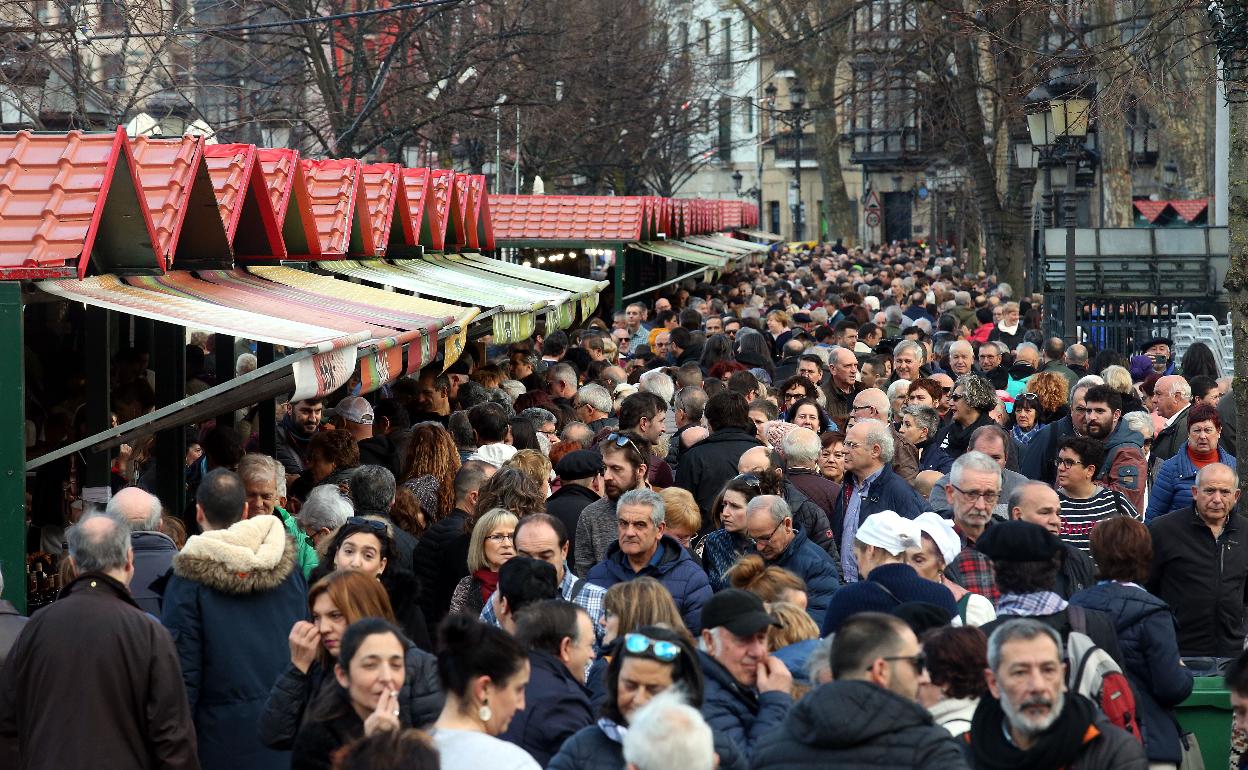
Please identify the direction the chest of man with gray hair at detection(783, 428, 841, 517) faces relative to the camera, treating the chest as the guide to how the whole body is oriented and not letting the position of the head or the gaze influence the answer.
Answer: away from the camera

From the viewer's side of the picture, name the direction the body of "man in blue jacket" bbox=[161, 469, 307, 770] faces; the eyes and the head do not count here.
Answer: away from the camera

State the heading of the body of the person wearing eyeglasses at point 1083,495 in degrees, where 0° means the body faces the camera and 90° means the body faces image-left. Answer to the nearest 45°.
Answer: approximately 45°

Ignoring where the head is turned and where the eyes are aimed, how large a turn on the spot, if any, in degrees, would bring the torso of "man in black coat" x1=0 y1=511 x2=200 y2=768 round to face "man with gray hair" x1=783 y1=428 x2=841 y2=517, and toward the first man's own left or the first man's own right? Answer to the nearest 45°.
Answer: approximately 45° to the first man's own right

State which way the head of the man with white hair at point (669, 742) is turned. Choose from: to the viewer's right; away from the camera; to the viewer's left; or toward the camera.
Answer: away from the camera

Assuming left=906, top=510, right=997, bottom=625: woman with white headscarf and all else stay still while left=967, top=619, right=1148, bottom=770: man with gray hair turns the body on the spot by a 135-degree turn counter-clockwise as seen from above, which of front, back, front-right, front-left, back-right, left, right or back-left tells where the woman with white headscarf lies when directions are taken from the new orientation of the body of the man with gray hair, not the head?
front-left

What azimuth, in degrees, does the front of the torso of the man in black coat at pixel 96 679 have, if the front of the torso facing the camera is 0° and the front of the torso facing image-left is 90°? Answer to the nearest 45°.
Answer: approximately 180°

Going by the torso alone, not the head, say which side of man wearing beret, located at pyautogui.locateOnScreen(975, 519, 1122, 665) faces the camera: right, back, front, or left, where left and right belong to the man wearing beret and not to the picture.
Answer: back

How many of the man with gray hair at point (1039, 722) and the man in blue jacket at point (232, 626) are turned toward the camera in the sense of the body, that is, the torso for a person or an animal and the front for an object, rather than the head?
1

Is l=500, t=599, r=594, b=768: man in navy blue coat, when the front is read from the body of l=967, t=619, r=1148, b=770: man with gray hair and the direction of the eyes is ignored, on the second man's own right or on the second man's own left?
on the second man's own right

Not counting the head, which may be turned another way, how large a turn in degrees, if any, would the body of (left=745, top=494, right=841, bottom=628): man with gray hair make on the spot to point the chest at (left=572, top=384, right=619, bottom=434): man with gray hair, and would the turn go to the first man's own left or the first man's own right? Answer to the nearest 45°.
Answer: approximately 135° to the first man's own right

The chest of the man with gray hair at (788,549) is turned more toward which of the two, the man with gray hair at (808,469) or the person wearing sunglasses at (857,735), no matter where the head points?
the person wearing sunglasses
